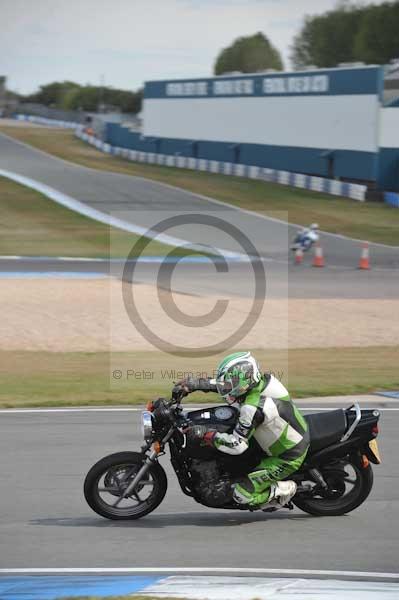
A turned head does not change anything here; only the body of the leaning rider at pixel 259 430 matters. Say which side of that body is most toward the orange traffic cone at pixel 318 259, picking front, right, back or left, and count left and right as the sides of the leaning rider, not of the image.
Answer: right

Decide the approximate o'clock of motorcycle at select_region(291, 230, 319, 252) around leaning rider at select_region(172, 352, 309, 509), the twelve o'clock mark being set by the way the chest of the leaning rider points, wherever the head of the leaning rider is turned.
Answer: The motorcycle is roughly at 3 o'clock from the leaning rider.

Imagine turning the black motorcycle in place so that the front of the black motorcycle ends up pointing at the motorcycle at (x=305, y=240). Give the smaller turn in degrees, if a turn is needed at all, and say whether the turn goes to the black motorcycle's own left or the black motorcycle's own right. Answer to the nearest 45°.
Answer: approximately 90° to the black motorcycle's own right

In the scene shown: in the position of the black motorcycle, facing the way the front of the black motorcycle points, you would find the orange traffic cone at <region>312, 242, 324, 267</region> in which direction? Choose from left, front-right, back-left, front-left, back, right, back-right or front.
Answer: right

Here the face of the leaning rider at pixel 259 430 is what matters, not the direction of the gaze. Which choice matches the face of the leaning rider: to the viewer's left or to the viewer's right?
to the viewer's left

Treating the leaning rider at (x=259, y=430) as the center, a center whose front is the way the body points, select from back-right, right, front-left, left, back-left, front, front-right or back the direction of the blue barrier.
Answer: right

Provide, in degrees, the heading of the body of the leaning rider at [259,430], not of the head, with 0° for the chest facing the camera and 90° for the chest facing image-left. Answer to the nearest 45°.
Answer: approximately 90°

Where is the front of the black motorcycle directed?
to the viewer's left
